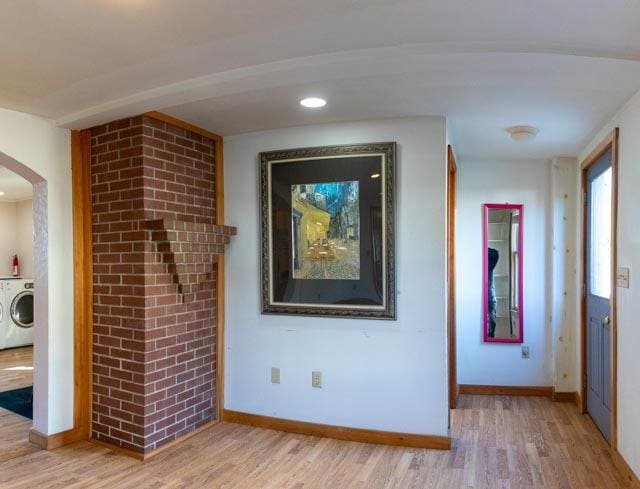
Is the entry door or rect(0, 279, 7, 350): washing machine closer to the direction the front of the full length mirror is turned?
the entry door

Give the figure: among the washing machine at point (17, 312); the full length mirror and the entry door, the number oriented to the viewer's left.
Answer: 1

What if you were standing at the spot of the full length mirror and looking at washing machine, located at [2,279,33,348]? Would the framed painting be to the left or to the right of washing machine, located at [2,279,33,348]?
left

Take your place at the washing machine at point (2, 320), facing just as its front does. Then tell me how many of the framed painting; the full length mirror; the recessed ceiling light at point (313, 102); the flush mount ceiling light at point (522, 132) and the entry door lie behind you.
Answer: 0

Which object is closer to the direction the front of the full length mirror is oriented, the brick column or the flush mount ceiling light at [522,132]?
the flush mount ceiling light

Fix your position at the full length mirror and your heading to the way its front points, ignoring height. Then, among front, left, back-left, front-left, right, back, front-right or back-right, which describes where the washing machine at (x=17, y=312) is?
right

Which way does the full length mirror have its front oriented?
toward the camera

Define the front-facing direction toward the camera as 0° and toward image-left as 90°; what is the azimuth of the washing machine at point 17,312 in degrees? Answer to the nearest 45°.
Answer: approximately 0°

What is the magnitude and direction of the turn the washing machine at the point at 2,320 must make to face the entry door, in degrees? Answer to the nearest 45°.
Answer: approximately 45° to its left

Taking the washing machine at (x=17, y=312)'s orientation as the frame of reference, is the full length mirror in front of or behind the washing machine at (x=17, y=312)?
in front

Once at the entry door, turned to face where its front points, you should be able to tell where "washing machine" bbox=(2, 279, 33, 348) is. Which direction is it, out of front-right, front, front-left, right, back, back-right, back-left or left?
front

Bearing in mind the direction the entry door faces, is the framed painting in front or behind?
in front

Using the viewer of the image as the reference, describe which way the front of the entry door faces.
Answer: facing to the left of the viewer

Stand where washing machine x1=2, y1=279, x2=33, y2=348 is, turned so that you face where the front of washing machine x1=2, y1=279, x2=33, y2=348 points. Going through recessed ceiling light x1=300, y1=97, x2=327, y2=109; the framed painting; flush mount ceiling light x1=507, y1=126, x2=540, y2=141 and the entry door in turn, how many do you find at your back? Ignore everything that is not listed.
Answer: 0
